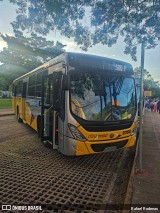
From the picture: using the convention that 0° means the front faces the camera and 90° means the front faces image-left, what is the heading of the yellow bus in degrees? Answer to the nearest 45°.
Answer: approximately 315°
